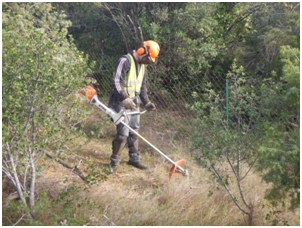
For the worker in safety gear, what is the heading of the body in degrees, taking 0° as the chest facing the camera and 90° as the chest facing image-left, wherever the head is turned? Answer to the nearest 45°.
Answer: approximately 315°

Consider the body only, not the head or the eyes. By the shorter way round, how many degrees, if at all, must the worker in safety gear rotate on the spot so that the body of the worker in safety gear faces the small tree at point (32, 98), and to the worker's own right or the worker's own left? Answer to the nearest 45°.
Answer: approximately 90° to the worker's own right
